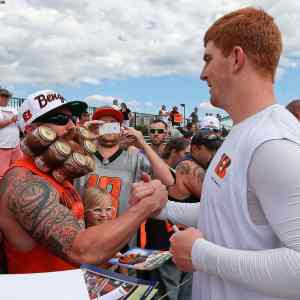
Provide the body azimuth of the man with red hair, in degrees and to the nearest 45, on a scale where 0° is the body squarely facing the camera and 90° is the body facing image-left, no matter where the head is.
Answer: approximately 90°

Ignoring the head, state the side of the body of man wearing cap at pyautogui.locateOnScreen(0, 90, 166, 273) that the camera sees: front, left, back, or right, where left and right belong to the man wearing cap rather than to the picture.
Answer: right

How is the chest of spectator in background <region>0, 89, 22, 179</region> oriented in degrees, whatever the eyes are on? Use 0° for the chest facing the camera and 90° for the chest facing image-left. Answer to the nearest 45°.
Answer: approximately 315°

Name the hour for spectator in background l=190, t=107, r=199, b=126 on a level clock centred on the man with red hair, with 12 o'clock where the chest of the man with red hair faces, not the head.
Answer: The spectator in background is roughly at 3 o'clock from the man with red hair.

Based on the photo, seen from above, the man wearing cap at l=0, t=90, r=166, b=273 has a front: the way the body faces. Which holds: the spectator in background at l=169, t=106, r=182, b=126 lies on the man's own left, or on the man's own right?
on the man's own left

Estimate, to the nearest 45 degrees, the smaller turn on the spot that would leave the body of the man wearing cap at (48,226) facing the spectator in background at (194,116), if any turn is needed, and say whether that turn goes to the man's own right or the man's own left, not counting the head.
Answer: approximately 90° to the man's own left

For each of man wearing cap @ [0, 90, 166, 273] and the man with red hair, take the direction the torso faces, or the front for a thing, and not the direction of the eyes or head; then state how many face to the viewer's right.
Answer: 1

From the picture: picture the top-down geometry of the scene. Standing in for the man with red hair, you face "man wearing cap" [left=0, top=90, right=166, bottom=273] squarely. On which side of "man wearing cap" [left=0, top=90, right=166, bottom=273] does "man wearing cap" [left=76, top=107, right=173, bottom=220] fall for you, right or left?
right

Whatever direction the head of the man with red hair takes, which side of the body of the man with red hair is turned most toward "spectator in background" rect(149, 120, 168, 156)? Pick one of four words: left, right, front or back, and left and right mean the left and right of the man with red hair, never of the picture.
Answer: right
